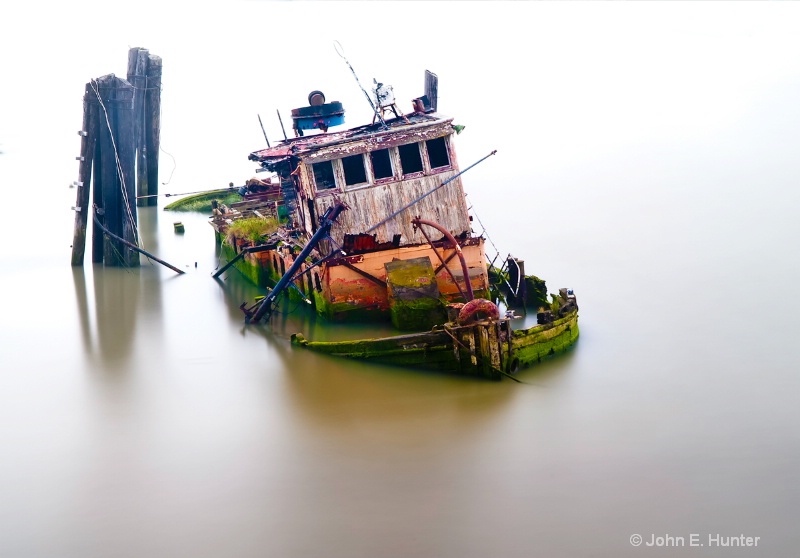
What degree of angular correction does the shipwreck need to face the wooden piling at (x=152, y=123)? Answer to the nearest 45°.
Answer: approximately 180°

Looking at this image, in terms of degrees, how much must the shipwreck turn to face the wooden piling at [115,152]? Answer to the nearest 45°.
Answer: approximately 180°

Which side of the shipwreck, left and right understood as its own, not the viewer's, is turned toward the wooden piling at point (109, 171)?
back

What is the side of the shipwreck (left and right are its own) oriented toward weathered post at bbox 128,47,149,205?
back

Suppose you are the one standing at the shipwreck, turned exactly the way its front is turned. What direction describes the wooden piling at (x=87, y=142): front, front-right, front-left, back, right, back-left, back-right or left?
back
